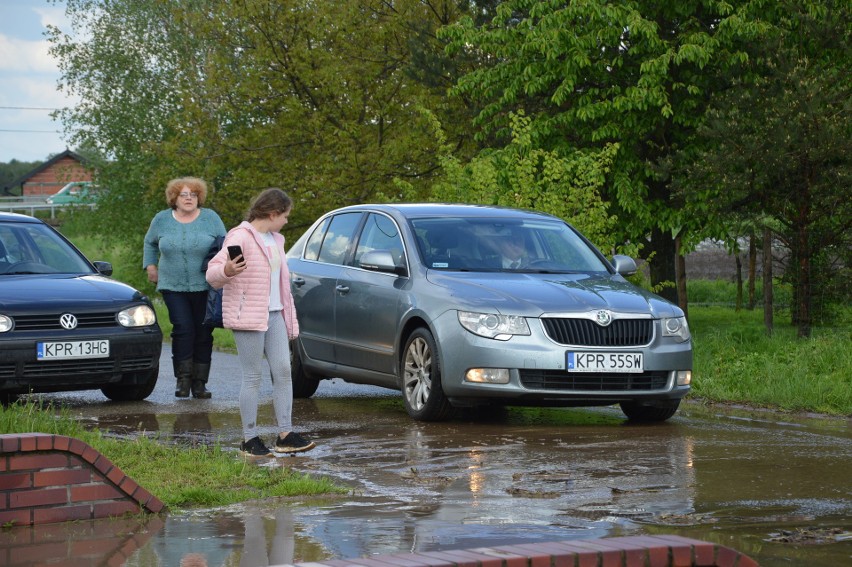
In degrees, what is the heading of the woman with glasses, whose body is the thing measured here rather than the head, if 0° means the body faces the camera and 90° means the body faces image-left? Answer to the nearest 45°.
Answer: approximately 0°

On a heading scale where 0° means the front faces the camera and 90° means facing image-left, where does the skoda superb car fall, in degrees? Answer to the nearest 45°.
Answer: approximately 315°

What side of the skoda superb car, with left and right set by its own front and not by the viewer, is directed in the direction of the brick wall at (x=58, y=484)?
right

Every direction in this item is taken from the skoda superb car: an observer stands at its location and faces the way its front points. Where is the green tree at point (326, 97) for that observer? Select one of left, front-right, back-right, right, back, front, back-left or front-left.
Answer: back-left

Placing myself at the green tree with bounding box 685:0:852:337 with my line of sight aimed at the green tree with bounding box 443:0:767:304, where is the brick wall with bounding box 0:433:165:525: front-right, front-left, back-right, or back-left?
back-left

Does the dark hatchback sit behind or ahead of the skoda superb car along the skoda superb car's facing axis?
behind

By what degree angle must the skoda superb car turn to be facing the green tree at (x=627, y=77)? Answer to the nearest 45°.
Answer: approximately 135° to its left

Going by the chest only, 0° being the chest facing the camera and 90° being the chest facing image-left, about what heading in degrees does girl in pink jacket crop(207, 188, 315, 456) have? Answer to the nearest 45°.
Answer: approximately 315°
